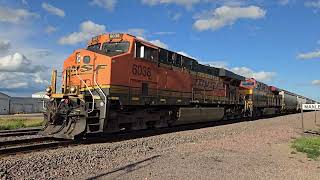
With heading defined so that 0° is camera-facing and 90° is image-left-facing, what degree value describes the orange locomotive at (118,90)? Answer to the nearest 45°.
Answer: approximately 45°

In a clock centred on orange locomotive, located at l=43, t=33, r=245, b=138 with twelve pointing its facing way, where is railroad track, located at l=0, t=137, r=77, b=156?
The railroad track is roughly at 12 o'clock from the orange locomotive.
